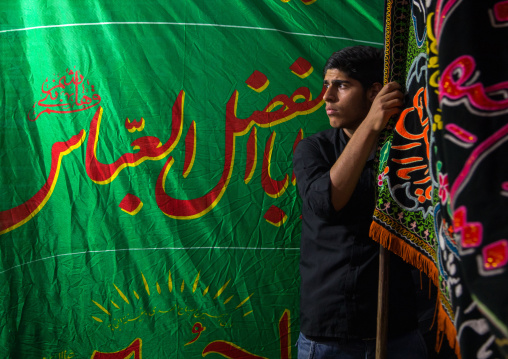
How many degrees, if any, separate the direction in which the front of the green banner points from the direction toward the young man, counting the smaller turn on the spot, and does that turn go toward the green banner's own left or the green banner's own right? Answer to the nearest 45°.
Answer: approximately 45° to the green banner's own left

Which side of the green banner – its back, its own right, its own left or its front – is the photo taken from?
front

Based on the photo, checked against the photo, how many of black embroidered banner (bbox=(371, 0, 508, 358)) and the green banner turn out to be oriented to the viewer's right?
0

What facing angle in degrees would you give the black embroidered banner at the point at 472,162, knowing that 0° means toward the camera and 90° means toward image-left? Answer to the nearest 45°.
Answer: approximately 45°

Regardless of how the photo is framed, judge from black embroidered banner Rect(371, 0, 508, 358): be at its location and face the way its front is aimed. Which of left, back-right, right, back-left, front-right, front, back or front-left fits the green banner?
right

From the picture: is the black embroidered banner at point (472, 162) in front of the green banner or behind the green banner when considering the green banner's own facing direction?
in front
